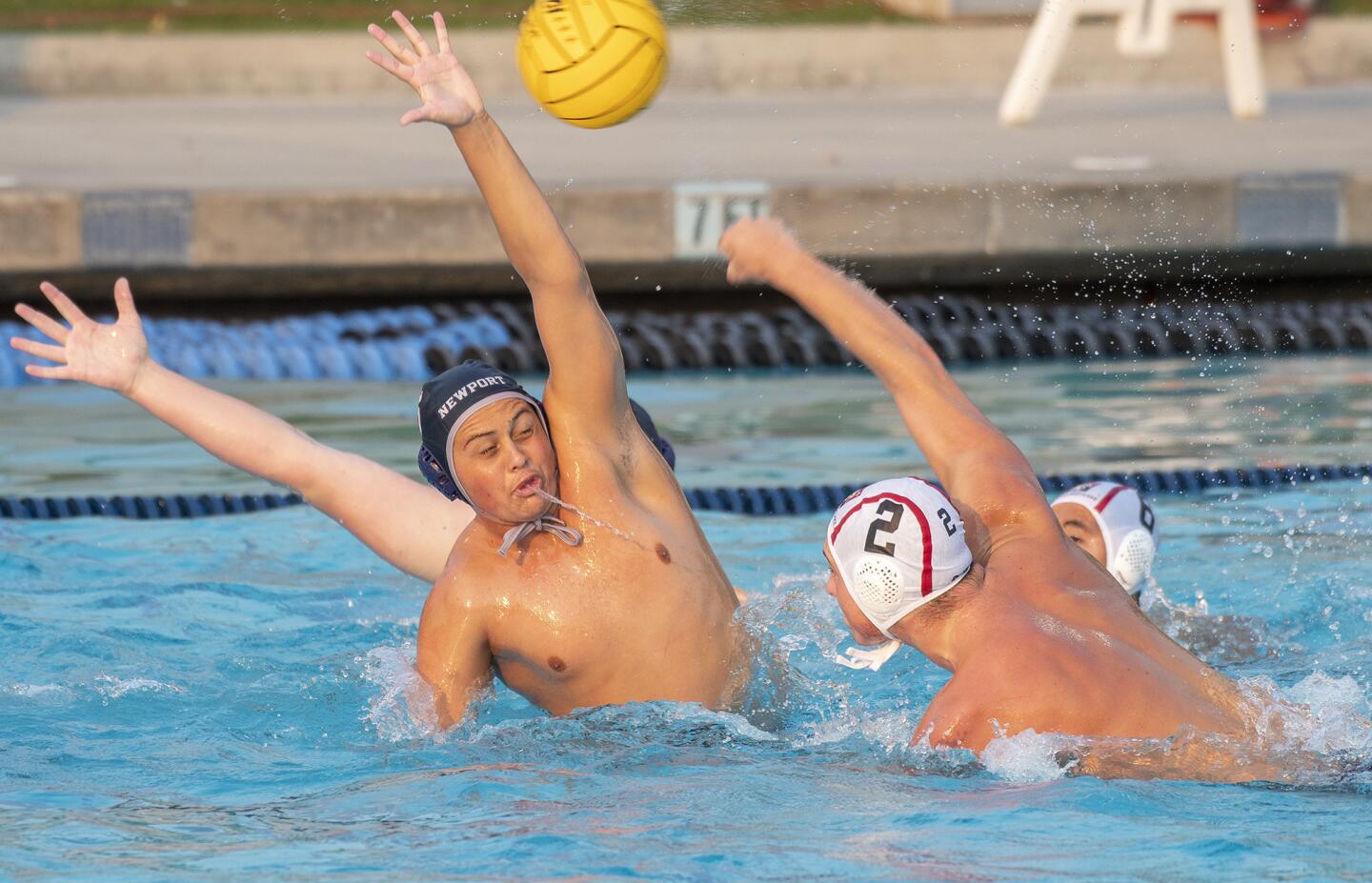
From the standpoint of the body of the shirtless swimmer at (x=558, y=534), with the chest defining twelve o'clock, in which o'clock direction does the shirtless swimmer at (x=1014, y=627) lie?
the shirtless swimmer at (x=1014, y=627) is roughly at 10 o'clock from the shirtless swimmer at (x=558, y=534).

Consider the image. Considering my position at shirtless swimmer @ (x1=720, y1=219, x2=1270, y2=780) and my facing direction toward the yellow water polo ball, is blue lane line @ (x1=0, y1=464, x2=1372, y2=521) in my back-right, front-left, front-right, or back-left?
front-right

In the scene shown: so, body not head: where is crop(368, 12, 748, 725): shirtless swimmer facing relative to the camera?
toward the camera

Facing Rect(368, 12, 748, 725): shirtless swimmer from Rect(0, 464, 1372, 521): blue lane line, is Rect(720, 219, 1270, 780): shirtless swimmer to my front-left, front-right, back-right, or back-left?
front-left

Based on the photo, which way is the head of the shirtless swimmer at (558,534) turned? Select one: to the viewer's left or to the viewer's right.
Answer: to the viewer's right

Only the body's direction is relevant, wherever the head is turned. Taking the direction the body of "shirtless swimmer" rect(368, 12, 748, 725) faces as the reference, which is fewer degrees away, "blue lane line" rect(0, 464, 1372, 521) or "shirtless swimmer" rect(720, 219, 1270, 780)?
the shirtless swimmer

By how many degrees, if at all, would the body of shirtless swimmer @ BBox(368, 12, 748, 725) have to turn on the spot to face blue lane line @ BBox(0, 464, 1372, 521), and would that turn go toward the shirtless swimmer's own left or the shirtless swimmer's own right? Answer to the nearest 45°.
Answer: approximately 180°
